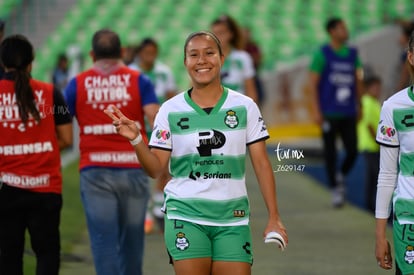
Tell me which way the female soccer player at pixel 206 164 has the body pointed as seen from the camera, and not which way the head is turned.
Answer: toward the camera

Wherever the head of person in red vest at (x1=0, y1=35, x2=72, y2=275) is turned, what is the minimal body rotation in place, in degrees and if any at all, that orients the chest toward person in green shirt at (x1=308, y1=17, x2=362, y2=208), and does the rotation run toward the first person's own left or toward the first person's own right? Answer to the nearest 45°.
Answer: approximately 45° to the first person's own right

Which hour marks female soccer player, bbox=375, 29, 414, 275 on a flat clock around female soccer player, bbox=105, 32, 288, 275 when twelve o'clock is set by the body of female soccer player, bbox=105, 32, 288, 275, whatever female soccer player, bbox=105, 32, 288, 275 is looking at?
female soccer player, bbox=375, 29, 414, 275 is roughly at 9 o'clock from female soccer player, bbox=105, 32, 288, 275.

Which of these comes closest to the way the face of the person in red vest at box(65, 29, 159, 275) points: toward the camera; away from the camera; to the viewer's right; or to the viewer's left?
away from the camera

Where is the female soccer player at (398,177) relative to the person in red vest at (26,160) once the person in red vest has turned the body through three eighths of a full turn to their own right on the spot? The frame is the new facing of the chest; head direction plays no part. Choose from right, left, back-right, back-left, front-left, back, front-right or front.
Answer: front

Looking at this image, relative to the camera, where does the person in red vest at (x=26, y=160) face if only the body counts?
away from the camera

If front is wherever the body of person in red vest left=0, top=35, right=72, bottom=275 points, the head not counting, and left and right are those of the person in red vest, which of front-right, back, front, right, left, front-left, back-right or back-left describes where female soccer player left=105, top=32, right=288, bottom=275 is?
back-right

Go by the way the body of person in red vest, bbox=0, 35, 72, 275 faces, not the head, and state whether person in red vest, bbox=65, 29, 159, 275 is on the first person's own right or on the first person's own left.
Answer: on the first person's own right

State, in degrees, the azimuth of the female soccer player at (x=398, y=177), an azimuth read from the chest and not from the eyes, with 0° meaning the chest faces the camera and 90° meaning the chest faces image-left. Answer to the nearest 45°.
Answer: approximately 0°

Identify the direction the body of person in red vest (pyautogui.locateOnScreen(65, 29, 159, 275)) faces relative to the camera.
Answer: away from the camera

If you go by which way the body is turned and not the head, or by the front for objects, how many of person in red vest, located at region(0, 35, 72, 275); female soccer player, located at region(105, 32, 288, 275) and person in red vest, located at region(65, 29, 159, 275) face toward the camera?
1

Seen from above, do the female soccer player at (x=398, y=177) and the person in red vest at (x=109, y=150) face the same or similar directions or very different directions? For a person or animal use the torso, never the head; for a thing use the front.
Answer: very different directions

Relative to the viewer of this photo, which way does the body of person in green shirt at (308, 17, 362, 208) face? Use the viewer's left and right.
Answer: facing the viewer and to the right of the viewer

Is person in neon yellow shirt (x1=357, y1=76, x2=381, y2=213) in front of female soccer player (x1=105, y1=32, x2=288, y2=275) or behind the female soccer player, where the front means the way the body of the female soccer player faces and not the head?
behind
